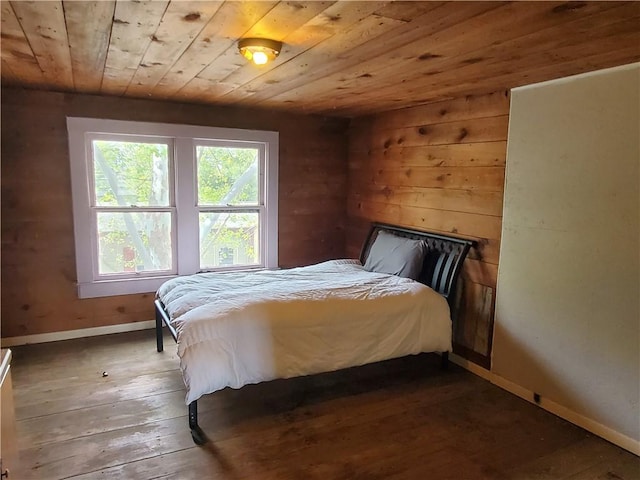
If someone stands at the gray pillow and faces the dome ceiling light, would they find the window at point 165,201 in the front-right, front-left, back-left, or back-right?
front-right

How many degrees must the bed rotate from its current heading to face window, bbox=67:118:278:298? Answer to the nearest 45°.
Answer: approximately 90° to its right

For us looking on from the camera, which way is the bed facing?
facing the viewer and to the left of the viewer

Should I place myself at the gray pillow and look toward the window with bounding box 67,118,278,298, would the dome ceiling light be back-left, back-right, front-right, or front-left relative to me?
front-left
